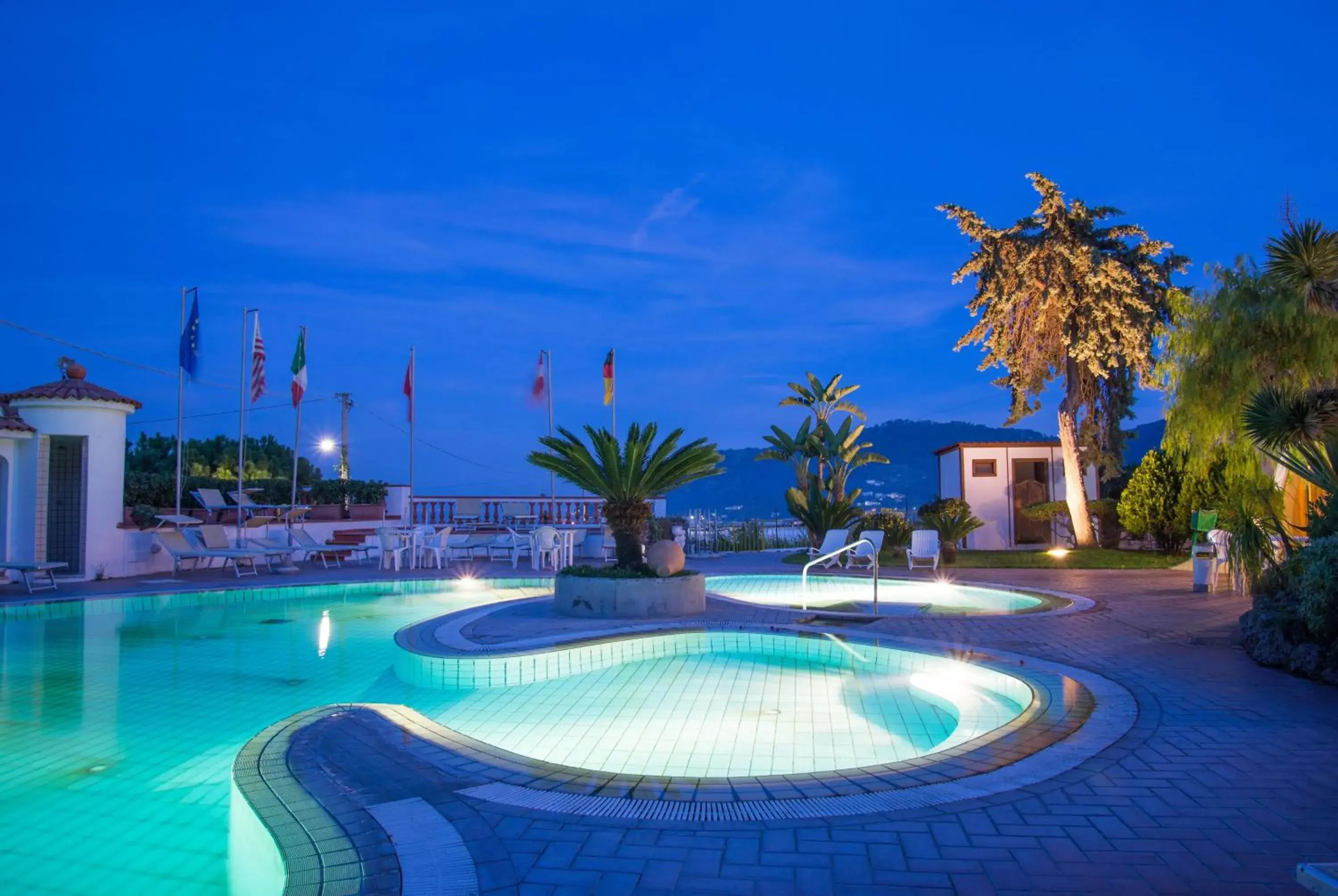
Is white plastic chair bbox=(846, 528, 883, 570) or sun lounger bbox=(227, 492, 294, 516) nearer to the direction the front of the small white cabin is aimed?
the white plastic chair

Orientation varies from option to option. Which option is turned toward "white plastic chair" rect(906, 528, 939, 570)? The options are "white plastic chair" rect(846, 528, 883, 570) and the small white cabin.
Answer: the small white cabin

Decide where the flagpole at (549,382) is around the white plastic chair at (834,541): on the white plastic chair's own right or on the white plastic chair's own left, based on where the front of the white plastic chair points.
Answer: on the white plastic chair's own right

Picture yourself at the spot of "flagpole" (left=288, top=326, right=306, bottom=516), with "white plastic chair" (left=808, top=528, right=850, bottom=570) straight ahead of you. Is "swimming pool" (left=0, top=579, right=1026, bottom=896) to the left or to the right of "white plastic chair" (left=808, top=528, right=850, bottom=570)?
right

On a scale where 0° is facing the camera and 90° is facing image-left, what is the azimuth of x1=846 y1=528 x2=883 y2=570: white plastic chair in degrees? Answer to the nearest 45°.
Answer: approximately 45°

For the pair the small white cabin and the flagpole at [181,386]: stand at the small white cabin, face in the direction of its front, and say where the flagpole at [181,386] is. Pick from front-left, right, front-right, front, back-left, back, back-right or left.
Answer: front-right

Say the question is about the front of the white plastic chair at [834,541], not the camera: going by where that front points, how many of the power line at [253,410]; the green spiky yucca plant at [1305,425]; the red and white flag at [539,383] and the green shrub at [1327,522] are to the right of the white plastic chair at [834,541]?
2

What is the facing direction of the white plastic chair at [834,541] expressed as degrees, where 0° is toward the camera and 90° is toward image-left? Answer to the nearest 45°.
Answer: approximately 45°

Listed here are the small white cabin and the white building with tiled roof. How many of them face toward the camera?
2

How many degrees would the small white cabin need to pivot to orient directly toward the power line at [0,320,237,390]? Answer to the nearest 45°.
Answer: approximately 90° to its right
